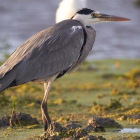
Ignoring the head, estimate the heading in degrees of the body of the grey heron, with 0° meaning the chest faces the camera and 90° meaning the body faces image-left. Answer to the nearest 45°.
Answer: approximately 270°
